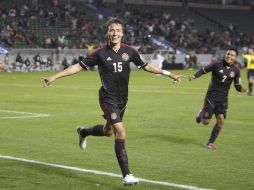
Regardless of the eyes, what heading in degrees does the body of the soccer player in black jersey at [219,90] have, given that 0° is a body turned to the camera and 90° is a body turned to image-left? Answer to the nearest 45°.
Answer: approximately 0°

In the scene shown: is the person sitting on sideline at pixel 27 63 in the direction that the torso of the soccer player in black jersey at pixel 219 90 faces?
no

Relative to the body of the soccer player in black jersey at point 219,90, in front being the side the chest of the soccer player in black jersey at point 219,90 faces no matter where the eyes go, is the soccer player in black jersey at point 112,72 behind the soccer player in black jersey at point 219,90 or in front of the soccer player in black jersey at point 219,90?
in front

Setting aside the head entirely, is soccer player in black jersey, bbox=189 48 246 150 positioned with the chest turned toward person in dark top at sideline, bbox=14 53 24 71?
no

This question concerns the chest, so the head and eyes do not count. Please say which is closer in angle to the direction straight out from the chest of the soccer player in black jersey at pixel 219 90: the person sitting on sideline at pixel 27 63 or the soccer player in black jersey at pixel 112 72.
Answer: the soccer player in black jersey

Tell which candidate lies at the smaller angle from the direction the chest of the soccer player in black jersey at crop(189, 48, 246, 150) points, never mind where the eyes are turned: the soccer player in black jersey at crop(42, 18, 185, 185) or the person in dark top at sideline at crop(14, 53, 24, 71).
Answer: the soccer player in black jersey

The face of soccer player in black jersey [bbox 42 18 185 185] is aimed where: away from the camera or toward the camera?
toward the camera
